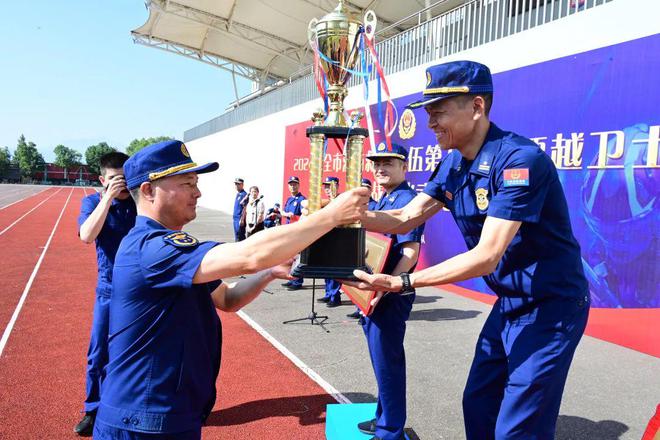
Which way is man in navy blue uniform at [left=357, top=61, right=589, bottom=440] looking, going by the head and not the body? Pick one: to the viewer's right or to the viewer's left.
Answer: to the viewer's left

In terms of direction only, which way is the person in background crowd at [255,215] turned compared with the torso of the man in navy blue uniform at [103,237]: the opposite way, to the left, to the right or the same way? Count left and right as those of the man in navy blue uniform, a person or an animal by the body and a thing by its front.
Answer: to the right

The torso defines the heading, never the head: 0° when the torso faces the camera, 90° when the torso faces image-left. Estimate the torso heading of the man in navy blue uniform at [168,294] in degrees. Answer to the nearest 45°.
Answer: approximately 270°

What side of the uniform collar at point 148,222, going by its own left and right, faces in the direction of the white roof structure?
left

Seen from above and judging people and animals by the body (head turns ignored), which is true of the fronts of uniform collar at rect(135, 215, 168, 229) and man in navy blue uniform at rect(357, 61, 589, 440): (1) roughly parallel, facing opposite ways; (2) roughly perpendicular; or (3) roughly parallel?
roughly parallel, facing opposite ways

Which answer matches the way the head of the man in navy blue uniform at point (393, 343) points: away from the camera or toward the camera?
toward the camera

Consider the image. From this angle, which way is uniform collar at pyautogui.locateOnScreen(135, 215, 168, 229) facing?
to the viewer's right

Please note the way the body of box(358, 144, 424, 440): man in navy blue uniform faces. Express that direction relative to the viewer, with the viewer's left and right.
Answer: facing the viewer and to the left of the viewer

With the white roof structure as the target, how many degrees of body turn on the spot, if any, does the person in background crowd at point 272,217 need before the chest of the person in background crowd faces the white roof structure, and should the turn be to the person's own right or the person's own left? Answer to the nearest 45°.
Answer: approximately 135° to the person's own right

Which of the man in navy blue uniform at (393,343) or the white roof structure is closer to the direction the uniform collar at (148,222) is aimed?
the man in navy blue uniform

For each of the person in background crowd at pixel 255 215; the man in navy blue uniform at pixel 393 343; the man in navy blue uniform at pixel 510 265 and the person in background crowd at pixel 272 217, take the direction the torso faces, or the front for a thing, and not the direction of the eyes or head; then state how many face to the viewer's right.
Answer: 0

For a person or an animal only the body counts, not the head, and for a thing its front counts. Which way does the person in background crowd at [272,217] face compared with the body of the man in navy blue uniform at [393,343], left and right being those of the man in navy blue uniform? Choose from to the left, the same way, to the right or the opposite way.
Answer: the same way

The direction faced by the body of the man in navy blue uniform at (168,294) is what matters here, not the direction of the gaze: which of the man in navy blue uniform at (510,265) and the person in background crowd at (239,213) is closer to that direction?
the man in navy blue uniform

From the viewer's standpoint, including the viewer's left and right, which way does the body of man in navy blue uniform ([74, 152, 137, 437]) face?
facing the viewer and to the right of the viewer

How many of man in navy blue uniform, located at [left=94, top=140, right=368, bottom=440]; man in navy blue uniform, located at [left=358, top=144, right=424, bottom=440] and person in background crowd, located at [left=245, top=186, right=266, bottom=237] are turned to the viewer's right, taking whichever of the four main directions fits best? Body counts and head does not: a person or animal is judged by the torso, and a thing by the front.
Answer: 1

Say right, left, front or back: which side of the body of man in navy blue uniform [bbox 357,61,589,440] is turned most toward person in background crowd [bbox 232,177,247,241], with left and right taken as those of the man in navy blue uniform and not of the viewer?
right

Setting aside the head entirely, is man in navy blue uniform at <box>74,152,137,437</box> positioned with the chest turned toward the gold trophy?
yes

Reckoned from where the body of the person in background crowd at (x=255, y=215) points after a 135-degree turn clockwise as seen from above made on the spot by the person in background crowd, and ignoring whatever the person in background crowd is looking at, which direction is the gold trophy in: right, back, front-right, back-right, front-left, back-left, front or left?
back

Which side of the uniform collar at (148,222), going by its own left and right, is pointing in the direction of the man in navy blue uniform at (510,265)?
front

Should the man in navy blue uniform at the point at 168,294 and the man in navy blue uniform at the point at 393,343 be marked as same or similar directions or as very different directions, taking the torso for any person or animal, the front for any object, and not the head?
very different directions

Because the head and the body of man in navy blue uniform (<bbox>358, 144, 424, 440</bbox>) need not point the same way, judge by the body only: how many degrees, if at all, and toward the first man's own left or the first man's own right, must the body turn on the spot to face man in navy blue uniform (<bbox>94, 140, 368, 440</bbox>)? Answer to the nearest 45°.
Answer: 0° — they already face them
